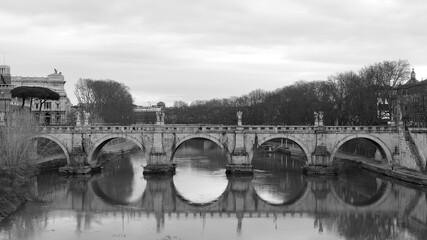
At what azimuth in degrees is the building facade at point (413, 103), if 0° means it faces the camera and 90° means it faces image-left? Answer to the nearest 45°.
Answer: approximately 45°

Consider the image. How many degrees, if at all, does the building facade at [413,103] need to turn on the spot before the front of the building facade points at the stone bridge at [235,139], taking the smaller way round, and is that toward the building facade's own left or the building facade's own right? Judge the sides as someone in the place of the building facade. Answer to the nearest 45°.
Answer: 0° — it already faces it
